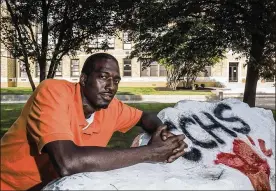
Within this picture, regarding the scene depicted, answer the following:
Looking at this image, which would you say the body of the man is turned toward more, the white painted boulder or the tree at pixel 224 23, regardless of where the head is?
the white painted boulder

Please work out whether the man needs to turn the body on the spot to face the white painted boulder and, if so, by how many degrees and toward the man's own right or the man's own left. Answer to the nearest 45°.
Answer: approximately 45° to the man's own left

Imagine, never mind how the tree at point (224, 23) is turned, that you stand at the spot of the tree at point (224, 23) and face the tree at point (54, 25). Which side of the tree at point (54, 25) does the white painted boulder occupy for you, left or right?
left

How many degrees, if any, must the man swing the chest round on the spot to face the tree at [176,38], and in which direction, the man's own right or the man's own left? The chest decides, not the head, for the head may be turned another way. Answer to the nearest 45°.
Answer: approximately 135° to the man's own left

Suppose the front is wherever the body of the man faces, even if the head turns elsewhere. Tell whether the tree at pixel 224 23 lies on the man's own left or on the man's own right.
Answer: on the man's own left

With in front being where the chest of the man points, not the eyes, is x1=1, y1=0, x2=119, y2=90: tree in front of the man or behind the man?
behind

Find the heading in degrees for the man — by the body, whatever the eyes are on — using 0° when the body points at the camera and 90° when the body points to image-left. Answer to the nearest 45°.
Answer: approximately 315°
